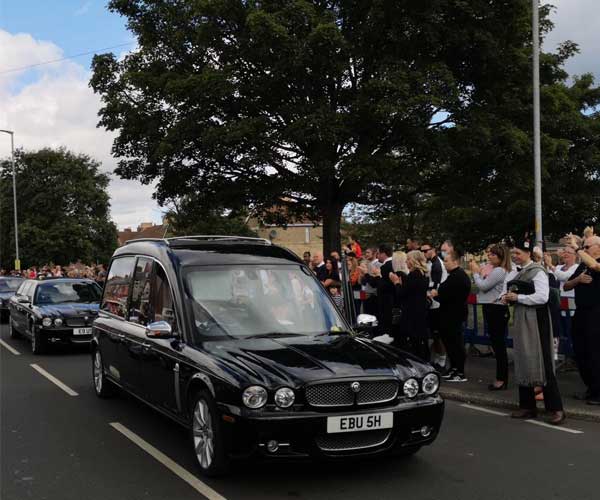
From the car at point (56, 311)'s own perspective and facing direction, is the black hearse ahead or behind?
ahead

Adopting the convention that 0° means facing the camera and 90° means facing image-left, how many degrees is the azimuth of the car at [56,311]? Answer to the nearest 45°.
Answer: approximately 315°

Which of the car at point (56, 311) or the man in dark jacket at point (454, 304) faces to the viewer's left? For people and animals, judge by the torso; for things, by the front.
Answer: the man in dark jacket

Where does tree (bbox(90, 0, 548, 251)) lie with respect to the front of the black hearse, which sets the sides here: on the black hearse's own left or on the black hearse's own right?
on the black hearse's own left

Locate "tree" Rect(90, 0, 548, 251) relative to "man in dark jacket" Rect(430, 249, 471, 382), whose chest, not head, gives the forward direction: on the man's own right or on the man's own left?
on the man's own right

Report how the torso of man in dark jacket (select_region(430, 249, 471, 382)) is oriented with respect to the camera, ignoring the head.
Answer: to the viewer's left

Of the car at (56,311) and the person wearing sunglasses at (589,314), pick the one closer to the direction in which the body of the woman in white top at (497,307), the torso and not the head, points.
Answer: the car

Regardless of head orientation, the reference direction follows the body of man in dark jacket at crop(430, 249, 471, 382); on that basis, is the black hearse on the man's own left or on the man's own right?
on the man's own left

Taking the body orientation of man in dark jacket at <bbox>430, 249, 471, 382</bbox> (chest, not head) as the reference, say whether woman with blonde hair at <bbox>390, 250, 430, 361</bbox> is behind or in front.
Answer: in front

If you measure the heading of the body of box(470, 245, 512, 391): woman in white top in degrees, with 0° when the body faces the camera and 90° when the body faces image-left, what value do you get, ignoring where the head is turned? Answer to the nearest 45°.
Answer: approximately 90°

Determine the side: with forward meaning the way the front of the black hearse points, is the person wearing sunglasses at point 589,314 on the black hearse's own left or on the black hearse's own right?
on the black hearse's own left
